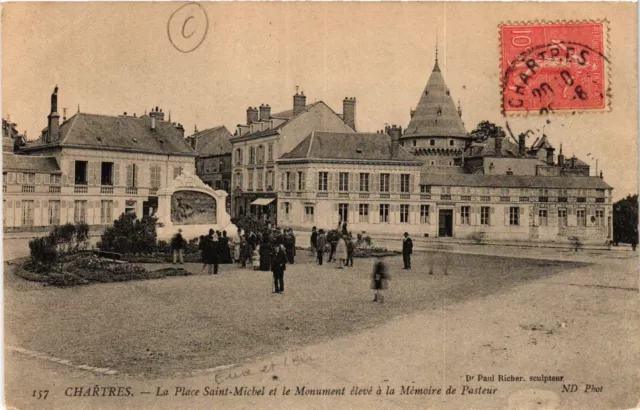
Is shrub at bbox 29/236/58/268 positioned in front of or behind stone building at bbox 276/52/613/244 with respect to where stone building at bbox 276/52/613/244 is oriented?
in front

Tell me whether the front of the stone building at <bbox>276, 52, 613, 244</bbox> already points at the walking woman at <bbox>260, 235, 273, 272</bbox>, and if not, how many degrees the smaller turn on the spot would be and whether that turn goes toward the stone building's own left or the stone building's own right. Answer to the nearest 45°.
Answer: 0° — it already faces them

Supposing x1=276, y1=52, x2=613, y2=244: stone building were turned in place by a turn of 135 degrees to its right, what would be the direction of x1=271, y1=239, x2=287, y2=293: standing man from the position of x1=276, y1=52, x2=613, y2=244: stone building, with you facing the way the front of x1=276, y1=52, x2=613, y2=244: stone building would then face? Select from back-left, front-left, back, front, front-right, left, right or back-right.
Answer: back-left

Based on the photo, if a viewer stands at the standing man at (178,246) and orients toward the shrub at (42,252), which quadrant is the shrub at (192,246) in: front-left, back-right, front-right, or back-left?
back-right

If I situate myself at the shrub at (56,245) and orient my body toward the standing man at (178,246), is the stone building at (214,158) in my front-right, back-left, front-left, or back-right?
front-left

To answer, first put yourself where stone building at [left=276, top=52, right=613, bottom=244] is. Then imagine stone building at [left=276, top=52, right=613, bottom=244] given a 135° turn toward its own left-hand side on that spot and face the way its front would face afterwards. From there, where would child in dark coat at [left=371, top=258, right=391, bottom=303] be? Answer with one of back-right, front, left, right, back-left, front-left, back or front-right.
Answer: back-right

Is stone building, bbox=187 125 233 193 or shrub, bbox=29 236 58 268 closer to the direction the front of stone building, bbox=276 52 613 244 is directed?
the shrub

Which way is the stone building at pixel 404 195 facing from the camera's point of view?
toward the camera

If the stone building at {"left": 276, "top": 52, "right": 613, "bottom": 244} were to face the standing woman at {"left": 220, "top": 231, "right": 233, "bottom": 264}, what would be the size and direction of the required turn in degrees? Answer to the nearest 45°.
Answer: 0° — it already faces them

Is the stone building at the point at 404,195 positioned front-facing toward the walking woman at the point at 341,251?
yes

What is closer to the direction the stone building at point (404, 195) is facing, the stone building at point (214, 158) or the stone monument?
the stone monument

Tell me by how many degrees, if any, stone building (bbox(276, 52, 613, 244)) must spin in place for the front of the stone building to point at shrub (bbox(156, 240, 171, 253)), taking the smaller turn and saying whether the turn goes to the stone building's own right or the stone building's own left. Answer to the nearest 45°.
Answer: approximately 45° to the stone building's own right
